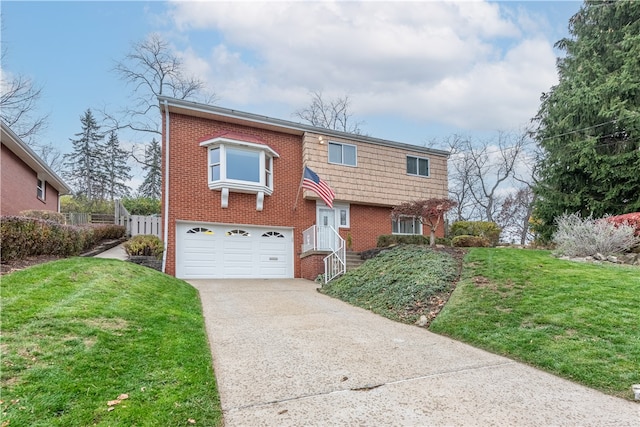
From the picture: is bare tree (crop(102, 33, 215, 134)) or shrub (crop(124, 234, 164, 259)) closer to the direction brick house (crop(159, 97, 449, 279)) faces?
the shrub

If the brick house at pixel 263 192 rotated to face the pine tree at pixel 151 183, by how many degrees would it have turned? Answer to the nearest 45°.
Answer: approximately 180°

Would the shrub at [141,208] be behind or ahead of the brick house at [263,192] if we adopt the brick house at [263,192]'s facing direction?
behind

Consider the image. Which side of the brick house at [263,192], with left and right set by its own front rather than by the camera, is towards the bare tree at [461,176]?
left

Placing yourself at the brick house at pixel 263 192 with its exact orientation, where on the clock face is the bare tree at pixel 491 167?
The bare tree is roughly at 9 o'clock from the brick house.

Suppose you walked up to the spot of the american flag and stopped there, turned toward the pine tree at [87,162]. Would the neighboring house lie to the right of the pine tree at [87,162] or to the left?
left

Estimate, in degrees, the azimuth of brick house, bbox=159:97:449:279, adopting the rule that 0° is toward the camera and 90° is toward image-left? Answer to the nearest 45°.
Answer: approximately 315°

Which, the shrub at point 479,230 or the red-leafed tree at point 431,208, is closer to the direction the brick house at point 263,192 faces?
the red-leafed tree

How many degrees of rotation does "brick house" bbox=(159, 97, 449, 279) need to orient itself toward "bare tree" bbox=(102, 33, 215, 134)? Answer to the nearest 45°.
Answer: approximately 180°

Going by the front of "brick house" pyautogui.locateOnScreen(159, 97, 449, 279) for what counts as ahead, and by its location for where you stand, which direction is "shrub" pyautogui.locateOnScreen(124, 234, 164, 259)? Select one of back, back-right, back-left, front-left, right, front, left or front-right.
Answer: right

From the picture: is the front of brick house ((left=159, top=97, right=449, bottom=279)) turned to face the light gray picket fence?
no

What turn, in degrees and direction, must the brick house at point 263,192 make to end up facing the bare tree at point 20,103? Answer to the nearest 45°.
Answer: approximately 180°

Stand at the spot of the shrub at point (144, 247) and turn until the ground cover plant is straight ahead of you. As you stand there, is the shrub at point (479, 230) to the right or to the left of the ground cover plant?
left

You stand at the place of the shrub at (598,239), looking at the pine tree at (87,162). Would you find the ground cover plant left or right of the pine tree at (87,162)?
left

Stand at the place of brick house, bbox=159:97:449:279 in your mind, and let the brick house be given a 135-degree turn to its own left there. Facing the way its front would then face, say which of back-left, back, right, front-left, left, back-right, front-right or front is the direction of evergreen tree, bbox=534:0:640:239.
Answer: right

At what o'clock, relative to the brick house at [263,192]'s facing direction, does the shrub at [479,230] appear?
The shrub is roughly at 10 o'clock from the brick house.

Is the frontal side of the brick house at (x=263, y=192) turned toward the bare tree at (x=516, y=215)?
no

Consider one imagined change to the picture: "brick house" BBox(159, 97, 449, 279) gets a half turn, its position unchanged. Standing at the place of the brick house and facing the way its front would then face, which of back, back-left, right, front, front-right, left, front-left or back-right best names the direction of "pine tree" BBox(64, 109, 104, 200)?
front

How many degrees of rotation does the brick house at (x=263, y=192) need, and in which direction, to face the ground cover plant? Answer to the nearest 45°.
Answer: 0° — it already faces it
